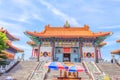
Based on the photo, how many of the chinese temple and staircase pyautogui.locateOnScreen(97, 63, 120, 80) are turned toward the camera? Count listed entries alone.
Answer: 2

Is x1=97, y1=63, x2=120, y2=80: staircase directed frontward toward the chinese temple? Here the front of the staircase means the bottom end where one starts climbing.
no

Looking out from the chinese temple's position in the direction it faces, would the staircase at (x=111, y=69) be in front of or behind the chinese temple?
in front

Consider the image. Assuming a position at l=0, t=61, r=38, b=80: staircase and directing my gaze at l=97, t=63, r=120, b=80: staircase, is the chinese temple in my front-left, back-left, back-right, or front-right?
front-left

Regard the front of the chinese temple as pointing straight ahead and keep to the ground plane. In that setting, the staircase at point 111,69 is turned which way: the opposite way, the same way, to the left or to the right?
the same way

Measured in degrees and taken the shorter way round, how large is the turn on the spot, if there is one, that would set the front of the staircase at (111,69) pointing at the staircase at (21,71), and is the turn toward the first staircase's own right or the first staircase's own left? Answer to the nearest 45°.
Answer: approximately 45° to the first staircase's own right

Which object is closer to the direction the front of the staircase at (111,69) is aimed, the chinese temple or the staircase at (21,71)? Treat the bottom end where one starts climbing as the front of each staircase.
the staircase

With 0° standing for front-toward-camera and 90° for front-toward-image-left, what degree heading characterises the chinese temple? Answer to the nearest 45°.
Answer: approximately 0°

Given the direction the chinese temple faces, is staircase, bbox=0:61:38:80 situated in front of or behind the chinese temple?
in front
